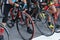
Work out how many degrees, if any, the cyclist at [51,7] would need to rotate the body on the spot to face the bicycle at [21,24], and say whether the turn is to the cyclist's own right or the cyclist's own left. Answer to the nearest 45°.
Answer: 0° — they already face it

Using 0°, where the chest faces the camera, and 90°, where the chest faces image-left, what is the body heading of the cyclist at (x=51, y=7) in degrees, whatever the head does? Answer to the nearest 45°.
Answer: approximately 45°
